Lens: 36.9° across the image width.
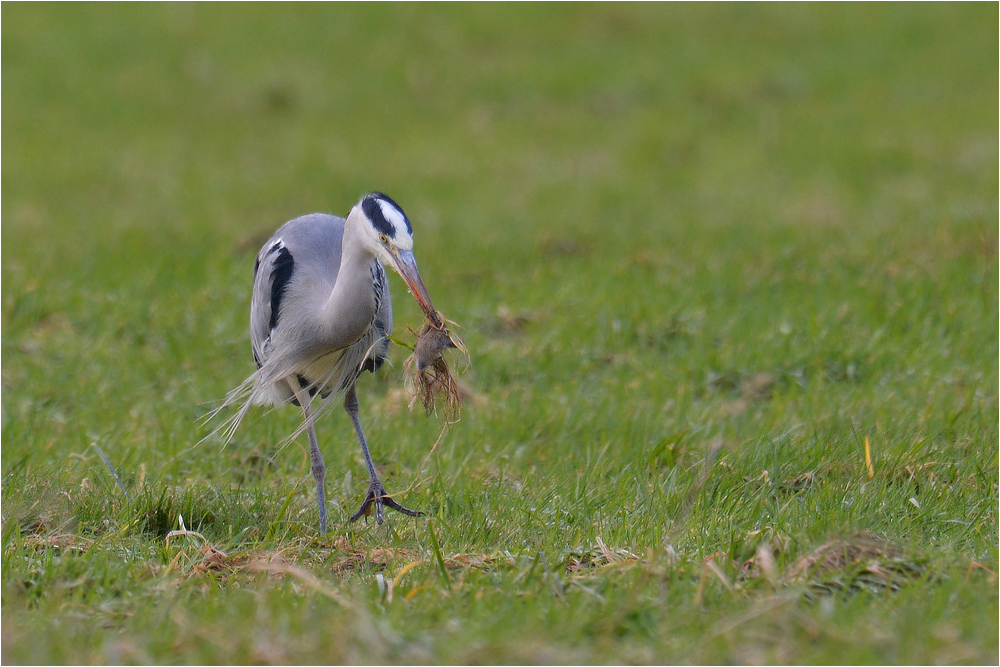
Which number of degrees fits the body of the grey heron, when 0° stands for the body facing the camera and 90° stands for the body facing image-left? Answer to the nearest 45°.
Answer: approximately 315°
